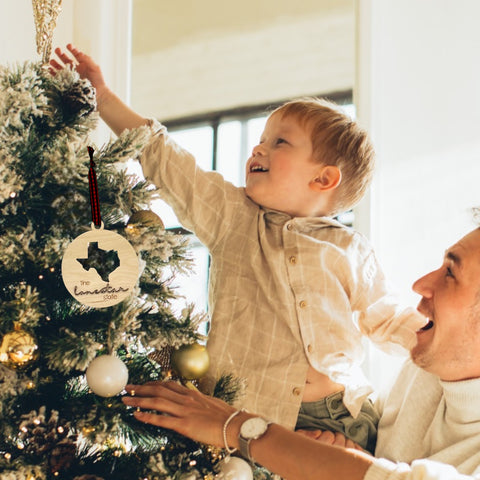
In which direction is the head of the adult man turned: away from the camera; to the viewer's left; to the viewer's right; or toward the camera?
to the viewer's left

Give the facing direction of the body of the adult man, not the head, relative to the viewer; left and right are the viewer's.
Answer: facing to the left of the viewer

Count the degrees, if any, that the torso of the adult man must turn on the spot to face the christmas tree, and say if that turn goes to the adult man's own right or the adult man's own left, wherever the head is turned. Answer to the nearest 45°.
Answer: approximately 45° to the adult man's own left
